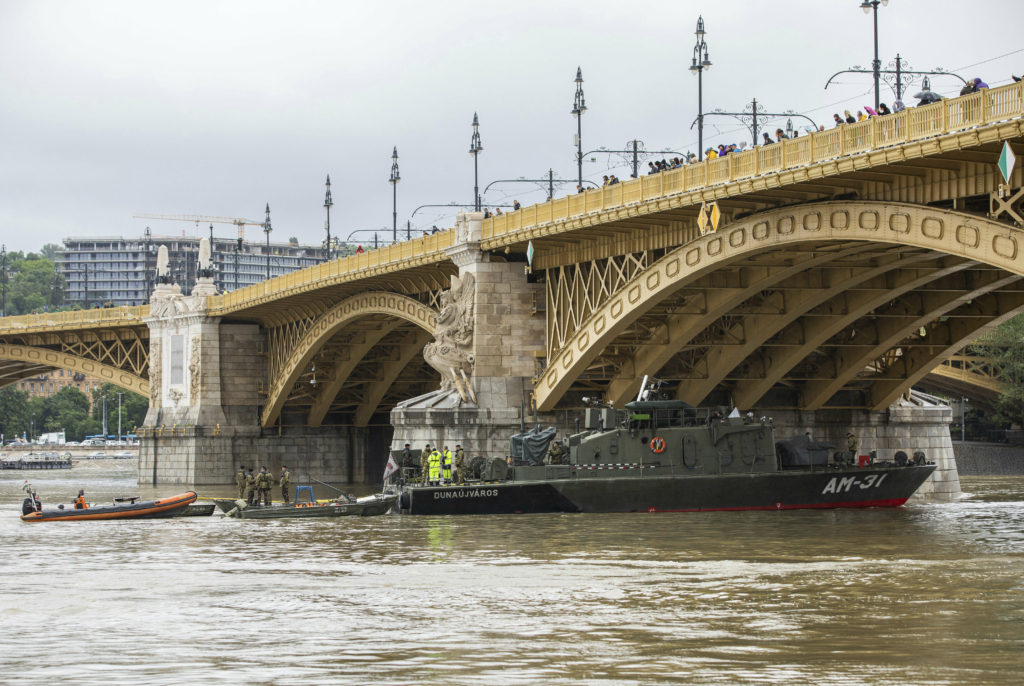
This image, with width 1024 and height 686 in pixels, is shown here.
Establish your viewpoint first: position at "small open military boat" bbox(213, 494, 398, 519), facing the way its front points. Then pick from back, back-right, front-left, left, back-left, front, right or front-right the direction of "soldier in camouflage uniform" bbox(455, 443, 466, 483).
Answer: front

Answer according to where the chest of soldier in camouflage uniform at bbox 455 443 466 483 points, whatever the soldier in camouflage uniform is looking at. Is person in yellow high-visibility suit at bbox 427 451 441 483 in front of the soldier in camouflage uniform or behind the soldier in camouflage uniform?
in front

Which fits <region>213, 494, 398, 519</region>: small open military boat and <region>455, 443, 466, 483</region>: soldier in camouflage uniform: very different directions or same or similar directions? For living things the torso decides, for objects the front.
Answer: very different directions

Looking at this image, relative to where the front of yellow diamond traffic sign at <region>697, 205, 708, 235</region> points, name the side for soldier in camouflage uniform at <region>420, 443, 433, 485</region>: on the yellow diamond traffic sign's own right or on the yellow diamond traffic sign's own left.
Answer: on the yellow diamond traffic sign's own right

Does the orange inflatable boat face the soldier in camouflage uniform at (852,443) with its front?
yes

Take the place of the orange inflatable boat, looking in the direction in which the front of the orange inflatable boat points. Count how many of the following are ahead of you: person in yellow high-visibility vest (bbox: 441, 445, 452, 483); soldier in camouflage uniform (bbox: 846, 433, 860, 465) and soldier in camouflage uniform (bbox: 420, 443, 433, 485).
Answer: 3

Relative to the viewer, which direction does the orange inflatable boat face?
to the viewer's right

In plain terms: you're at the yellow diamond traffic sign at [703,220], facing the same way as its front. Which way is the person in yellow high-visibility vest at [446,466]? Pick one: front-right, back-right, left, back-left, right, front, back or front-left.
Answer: right

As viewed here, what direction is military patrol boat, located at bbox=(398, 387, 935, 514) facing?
to the viewer's right

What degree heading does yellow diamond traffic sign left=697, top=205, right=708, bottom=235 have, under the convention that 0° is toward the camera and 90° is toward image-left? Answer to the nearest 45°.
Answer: approximately 45°

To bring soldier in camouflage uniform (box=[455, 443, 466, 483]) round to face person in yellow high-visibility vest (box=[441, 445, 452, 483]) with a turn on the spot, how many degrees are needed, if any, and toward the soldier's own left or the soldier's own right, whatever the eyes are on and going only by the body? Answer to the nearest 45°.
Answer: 0° — they already face them
